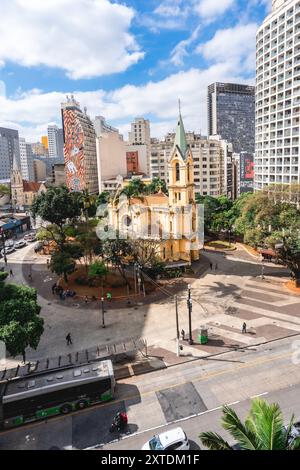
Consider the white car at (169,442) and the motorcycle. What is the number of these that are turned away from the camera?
0
